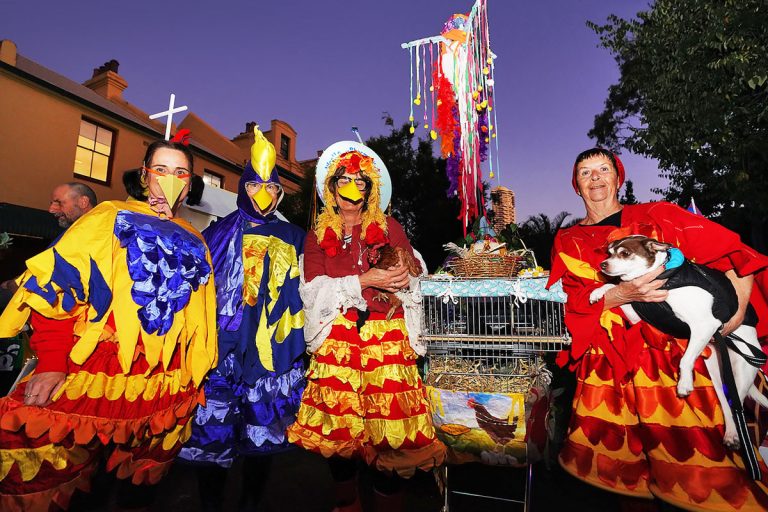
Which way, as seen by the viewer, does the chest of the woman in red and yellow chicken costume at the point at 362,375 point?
toward the camera

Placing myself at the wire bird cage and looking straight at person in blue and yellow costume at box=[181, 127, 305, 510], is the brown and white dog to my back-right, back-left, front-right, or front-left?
back-left

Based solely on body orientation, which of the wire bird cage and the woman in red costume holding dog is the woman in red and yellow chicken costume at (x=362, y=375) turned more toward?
the woman in red costume holding dog

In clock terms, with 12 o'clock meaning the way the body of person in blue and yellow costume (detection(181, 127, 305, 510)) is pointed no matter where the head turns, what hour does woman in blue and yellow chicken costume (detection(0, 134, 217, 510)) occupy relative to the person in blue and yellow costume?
The woman in blue and yellow chicken costume is roughly at 2 o'clock from the person in blue and yellow costume.

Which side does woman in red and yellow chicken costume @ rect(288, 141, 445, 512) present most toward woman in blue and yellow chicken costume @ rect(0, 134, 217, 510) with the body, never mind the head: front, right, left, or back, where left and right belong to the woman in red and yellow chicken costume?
right

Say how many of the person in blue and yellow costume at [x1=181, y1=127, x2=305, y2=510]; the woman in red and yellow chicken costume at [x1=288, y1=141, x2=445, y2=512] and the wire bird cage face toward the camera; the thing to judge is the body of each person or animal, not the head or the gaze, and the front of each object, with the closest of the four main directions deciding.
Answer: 3

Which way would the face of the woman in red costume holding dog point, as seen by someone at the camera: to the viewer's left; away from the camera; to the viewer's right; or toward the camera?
toward the camera

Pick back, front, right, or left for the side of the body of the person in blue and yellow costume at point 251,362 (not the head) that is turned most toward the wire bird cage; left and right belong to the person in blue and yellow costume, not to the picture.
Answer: left

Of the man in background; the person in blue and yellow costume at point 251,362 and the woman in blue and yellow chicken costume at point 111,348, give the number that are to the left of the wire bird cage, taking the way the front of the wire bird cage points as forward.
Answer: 0

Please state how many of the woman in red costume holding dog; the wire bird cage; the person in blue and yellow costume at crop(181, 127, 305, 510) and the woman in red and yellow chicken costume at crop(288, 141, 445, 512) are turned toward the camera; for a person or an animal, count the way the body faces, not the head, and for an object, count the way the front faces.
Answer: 4

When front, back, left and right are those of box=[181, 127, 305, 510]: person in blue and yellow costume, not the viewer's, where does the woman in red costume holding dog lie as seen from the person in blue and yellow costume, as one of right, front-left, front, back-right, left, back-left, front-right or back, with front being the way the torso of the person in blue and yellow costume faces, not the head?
front-left

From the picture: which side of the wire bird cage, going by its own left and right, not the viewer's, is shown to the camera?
front

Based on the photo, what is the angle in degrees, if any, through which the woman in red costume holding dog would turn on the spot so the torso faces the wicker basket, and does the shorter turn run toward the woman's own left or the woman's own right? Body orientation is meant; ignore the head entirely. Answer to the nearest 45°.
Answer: approximately 135° to the woman's own right
